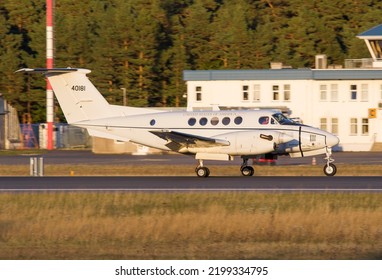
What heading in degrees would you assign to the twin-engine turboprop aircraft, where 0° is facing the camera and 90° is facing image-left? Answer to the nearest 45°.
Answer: approximately 270°
